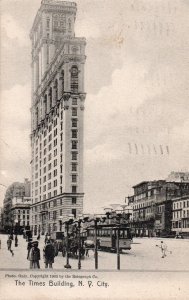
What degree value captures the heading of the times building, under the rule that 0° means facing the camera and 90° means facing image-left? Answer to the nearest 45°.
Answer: approximately 0°

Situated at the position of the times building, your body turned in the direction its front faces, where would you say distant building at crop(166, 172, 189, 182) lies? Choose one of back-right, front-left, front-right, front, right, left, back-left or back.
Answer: left

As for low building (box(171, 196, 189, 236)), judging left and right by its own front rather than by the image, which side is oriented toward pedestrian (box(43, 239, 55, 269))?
front

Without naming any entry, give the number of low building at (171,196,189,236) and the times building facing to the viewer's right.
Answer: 0

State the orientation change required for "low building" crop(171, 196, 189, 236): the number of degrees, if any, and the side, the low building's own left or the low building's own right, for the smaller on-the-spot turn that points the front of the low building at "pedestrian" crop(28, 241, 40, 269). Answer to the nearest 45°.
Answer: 0° — it already faces them
